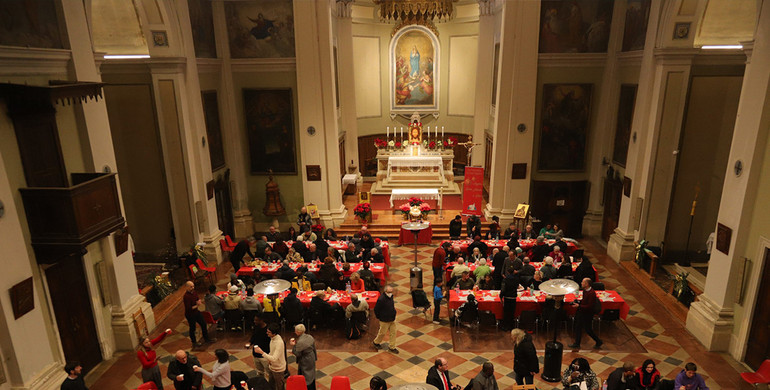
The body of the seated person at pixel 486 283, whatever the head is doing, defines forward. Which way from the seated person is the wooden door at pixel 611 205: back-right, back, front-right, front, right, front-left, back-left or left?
back-left

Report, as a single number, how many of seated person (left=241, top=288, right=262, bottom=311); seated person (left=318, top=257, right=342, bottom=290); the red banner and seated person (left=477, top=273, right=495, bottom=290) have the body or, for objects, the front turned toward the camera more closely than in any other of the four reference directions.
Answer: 2

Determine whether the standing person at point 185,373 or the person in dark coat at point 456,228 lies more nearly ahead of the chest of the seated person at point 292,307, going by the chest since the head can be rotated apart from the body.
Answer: the person in dark coat

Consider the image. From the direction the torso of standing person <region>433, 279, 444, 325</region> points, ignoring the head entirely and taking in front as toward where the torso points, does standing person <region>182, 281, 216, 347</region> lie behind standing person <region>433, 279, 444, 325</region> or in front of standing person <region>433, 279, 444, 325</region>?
behind

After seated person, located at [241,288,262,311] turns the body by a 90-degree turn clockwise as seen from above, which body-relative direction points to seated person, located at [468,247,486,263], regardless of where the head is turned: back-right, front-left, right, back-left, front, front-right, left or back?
front

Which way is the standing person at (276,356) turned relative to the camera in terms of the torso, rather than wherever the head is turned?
to the viewer's left

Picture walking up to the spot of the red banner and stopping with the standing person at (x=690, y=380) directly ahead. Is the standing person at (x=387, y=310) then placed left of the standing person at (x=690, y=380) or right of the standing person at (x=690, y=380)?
right

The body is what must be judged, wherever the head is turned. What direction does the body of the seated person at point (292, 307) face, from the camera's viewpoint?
away from the camera

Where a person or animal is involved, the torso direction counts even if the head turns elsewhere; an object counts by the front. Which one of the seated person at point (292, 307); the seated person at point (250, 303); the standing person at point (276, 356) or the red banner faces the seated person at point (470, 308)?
the red banner

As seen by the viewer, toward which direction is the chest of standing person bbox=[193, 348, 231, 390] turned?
to the viewer's left
